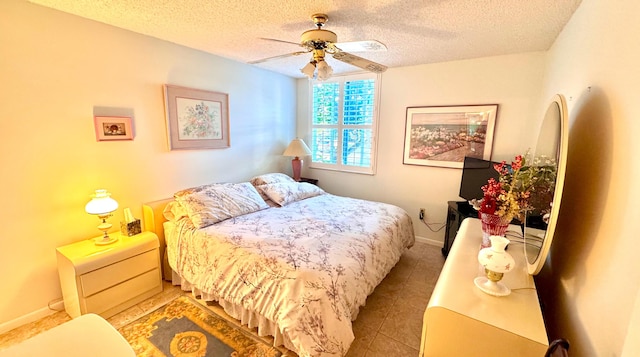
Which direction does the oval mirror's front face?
to the viewer's left

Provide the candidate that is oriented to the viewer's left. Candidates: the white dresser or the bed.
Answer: the white dresser

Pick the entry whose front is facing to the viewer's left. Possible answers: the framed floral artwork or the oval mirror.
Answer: the oval mirror

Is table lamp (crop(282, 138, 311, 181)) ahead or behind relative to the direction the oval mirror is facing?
ahead

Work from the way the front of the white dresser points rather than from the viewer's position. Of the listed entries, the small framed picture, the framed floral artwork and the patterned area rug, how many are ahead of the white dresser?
3

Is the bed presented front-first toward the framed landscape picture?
no

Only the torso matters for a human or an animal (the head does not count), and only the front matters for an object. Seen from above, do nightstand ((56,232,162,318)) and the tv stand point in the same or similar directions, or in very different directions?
very different directions

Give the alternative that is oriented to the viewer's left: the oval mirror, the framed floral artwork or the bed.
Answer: the oval mirror

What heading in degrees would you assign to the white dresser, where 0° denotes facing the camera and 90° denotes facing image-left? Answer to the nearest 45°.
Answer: approximately 90°

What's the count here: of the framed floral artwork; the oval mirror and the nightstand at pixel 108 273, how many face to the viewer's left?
1

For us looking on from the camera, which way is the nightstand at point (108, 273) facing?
facing the viewer and to the right of the viewer

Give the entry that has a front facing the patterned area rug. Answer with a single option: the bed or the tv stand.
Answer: the tv stand

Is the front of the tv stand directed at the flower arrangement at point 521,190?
no

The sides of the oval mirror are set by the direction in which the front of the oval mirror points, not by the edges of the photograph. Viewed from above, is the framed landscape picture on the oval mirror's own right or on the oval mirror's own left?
on the oval mirror's own right

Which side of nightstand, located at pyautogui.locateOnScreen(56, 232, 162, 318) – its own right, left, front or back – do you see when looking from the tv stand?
front

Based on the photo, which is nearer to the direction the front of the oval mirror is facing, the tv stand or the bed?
the bed

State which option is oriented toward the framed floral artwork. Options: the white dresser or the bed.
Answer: the white dresser
